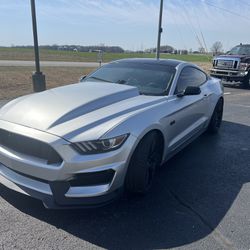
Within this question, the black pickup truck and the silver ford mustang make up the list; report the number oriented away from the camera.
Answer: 0

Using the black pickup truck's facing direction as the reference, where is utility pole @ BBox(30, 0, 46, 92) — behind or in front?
in front

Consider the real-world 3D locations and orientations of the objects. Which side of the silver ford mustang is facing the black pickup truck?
back

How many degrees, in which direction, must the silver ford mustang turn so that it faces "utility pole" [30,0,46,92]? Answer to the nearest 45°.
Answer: approximately 135° to its right

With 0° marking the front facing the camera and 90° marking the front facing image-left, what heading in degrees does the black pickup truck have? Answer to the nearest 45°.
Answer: approximately 45°

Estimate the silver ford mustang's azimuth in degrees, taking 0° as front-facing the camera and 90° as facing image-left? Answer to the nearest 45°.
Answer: approximately 45°
